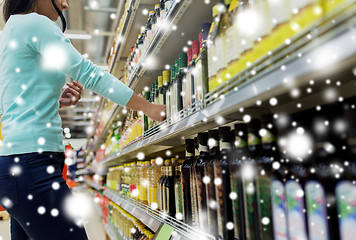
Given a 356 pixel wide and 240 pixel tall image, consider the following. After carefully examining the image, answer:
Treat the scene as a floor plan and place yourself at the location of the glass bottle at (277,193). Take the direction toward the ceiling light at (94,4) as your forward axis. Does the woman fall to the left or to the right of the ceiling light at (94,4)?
left

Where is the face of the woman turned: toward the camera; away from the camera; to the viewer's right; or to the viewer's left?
to the viewer's right

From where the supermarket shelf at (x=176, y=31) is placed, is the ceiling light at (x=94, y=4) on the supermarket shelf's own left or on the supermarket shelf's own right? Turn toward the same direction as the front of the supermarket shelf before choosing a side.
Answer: on the supermarket shelf's own right

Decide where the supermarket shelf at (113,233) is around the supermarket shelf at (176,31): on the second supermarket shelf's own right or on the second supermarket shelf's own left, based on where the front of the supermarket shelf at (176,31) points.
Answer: on the second supermarket shelf's own right

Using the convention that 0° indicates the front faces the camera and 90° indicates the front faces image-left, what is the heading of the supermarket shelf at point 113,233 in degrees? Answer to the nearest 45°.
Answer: approximately 45°

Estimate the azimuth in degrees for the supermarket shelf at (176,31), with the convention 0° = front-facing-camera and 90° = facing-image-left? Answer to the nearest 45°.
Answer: approximately 45°

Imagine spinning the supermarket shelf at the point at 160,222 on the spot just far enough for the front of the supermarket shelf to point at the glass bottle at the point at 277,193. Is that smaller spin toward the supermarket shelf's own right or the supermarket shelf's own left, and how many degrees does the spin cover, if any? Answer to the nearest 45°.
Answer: approximately 45° to the supermarket shelf's own left
